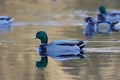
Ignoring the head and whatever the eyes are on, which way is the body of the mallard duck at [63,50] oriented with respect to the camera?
to the viewer's left
